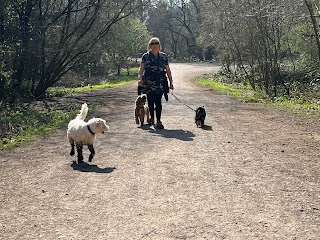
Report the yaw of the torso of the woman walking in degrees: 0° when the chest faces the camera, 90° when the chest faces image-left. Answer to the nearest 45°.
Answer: approximately 0°

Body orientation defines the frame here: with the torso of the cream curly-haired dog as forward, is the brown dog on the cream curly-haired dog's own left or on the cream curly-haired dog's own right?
on the cream curly-haired dog's own left

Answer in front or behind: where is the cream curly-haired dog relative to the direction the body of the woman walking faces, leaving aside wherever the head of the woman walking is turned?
in front

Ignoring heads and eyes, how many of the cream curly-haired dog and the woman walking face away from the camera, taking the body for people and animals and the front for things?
0

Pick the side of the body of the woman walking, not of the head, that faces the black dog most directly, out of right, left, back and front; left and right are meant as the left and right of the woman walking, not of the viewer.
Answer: left

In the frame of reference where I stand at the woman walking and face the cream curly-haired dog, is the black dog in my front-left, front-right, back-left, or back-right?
back-left
